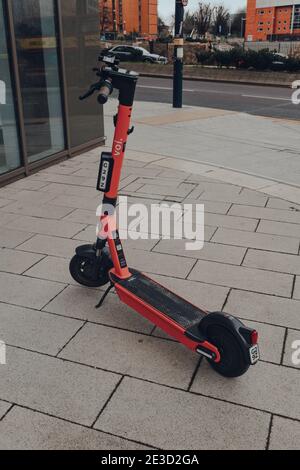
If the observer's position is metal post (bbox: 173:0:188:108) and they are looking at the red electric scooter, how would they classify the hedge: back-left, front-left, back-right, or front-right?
back-left

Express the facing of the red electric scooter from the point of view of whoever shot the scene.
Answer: facing away from the viewer and to the left of the viewer

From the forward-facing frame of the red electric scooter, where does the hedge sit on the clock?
The hedge is roughly at 2 o'clock from the red electric scooter.

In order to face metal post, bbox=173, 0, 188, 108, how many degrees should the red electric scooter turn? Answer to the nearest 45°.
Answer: approximately 45° to its right
